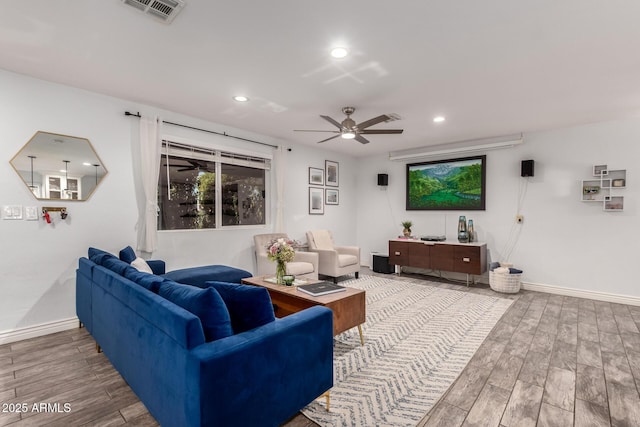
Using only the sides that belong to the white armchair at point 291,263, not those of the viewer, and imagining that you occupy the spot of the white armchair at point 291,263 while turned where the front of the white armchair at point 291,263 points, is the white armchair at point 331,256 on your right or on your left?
on your left

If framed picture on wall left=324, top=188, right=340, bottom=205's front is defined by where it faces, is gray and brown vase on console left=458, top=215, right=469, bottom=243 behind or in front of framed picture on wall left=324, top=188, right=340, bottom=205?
in front

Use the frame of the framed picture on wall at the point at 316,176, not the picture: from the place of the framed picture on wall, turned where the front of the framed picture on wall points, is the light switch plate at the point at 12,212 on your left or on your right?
on your right

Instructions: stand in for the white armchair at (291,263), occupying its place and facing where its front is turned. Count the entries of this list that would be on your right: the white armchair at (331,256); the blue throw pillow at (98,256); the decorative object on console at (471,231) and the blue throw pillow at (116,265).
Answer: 2

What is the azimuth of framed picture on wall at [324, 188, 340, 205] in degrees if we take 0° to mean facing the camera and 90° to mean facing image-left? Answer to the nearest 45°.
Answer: approximately 315°

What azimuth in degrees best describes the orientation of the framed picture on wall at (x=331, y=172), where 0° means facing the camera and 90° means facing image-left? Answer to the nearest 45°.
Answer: approximately 315°

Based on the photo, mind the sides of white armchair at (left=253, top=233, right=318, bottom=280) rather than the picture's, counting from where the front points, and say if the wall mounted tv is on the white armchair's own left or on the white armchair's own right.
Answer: on the white armchair's own left
